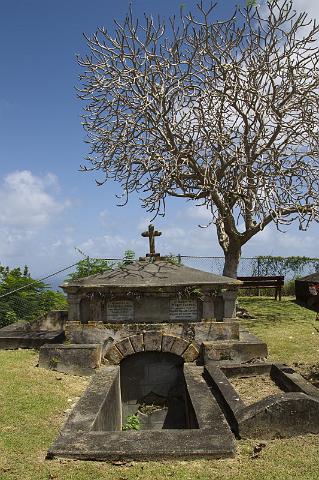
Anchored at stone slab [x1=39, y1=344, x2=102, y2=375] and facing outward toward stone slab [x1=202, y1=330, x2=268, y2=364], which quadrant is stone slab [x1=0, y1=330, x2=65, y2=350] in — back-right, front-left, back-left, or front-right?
back-left

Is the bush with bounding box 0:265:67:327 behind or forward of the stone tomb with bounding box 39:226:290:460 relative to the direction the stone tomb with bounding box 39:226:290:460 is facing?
behind

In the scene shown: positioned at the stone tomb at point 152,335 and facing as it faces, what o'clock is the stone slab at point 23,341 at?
The stone slab is roughly at 4 o'clock from the stone tomb.

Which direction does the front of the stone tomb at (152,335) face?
toward the camera
